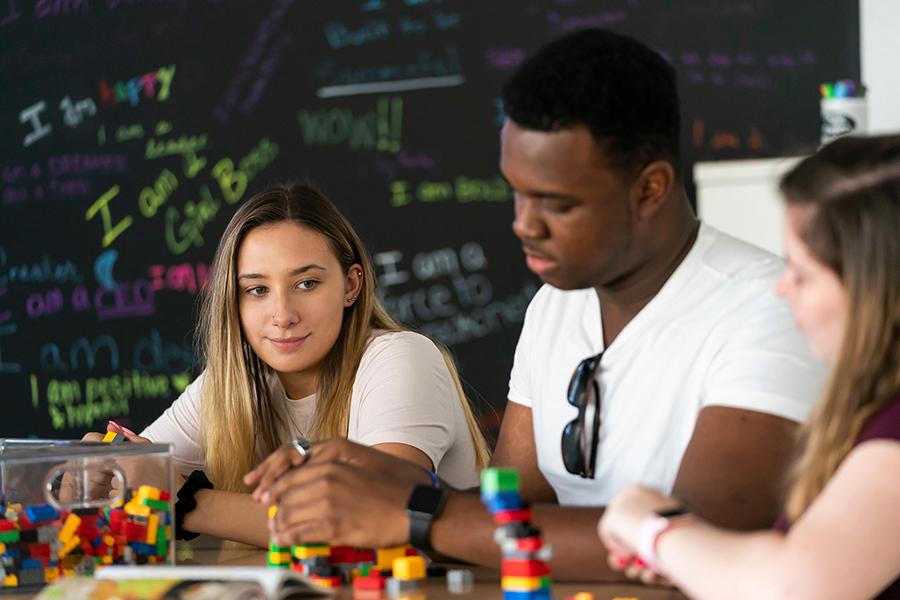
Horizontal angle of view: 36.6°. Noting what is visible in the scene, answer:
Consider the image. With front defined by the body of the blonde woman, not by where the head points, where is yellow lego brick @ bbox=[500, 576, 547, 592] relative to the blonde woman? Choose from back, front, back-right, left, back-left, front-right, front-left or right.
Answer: front-left

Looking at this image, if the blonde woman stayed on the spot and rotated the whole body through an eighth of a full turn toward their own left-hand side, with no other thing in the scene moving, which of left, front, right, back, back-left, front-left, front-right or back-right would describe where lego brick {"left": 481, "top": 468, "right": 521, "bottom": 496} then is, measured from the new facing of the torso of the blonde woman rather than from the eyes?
front

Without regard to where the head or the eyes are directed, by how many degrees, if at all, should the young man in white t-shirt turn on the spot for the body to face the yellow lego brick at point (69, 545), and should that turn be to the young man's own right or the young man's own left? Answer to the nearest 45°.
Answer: approximately 45° to the young man's own right

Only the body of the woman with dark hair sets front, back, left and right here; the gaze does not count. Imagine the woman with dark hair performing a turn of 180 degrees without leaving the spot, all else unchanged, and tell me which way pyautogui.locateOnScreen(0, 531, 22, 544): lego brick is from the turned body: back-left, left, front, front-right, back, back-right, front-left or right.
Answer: back

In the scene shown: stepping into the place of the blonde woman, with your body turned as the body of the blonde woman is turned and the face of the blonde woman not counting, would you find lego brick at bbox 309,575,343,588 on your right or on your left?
on your left

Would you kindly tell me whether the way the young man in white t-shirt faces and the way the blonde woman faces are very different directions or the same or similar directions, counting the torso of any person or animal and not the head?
same or similar directions

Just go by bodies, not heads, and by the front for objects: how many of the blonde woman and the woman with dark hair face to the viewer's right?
0

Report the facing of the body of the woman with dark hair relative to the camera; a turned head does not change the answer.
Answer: to the viewer's left

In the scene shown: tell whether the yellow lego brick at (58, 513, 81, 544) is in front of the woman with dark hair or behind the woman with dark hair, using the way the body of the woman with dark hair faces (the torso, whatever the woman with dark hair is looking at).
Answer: in front

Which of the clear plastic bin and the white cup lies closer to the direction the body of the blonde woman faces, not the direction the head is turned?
the clear plastic bin

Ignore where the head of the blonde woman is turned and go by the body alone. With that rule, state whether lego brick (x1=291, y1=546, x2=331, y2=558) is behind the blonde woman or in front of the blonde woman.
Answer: in front

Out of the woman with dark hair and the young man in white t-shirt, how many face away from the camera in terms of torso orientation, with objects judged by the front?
0

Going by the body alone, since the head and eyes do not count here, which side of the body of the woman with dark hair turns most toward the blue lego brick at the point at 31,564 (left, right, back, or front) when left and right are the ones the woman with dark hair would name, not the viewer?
front

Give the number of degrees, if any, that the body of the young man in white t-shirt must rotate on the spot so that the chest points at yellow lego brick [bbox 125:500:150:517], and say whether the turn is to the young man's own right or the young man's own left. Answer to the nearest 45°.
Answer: approximately 45° to the young man's own right

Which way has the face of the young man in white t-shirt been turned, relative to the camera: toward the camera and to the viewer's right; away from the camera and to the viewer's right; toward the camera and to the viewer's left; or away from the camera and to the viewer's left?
toward the camera and to the viewer's left

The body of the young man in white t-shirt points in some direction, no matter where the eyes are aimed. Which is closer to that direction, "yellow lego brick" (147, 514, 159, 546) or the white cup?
the yellow lego brick

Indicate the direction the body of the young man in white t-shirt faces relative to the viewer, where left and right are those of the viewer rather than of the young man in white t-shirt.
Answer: facing the viewer and to the left of the viewer
